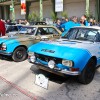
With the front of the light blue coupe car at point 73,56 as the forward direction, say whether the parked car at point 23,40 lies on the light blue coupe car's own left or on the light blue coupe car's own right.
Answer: on the light blue coupe car's own right

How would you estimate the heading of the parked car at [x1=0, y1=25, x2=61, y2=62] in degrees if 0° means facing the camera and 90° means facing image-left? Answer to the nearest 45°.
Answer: approximately 45°

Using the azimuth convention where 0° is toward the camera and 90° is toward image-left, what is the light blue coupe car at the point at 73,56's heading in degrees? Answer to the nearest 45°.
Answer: approximately 45°

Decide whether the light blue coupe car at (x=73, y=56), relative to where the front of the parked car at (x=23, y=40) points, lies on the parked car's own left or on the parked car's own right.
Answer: on the parked car's own left
